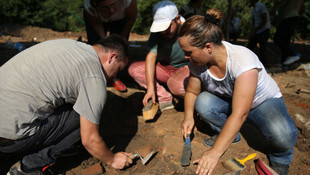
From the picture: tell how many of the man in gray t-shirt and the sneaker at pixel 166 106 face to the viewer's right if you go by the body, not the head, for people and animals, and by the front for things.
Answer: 1

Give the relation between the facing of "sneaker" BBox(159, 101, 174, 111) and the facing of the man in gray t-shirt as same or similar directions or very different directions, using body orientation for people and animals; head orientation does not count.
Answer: very different directions

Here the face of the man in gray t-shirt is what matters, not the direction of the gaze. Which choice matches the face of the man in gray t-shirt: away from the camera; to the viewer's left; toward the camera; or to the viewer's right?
to the viewer's right

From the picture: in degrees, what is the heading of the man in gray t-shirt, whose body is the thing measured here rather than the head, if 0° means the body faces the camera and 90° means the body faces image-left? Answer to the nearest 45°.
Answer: approximately 270°

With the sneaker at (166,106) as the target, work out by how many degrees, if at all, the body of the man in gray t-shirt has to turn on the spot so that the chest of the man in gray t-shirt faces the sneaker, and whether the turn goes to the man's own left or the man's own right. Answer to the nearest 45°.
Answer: approximately 45° to the man's own left

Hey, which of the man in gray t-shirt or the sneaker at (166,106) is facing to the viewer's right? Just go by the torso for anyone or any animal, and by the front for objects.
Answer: the man in gray t-shirt
